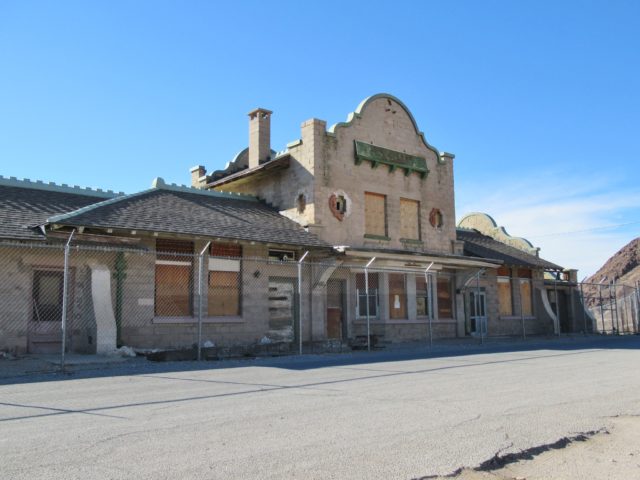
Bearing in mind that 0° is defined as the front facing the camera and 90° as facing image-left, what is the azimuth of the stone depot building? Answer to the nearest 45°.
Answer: approximately 315°
